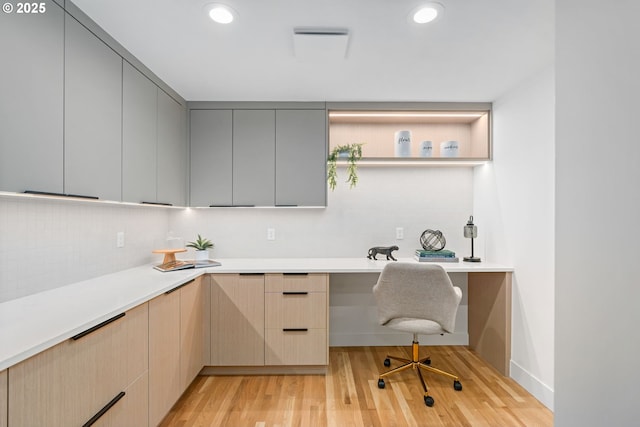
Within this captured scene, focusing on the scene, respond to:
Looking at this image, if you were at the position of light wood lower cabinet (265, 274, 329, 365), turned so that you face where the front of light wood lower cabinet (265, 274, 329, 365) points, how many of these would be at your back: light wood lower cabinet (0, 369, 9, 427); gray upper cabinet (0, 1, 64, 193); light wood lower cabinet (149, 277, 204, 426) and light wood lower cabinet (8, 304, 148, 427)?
0

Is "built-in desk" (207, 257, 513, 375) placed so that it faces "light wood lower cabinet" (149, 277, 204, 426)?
no

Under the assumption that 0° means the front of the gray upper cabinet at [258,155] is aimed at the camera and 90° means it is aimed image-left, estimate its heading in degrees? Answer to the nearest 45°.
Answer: approximately 0°

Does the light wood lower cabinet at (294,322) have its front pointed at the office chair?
no

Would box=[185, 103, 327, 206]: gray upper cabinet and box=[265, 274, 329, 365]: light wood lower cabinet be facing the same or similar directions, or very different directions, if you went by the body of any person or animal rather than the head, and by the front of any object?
same or similar directions

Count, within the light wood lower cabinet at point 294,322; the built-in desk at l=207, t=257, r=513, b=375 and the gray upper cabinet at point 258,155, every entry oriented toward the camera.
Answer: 3

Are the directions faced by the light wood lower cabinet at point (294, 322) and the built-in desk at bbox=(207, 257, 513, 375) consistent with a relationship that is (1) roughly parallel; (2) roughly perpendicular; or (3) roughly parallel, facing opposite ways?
roughly parallel

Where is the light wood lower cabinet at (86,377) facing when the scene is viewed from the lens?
facing the viewer and to the right of the viewer

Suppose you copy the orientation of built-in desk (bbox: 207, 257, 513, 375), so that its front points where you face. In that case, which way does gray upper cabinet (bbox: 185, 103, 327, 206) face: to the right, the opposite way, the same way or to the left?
the same way

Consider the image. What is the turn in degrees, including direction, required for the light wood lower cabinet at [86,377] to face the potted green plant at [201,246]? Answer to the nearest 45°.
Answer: approximately 90° to its left
